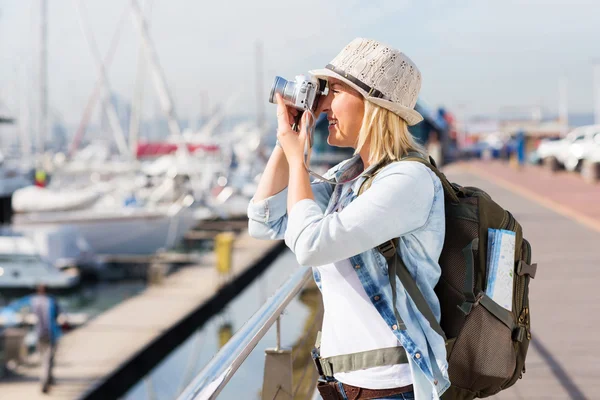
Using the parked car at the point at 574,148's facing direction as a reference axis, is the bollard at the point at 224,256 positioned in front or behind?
in front

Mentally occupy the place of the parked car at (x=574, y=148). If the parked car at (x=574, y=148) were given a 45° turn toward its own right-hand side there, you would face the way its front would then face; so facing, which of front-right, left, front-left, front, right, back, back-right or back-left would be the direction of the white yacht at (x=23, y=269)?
front-left

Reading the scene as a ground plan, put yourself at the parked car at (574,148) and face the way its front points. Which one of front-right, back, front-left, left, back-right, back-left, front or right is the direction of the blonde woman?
front-left

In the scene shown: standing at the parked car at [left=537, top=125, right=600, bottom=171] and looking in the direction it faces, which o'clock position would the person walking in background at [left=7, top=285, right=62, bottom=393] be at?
The person walking in background is roughly at 11 o'clock from the parked car.

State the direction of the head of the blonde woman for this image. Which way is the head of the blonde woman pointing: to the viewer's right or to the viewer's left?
to the viewer's left
